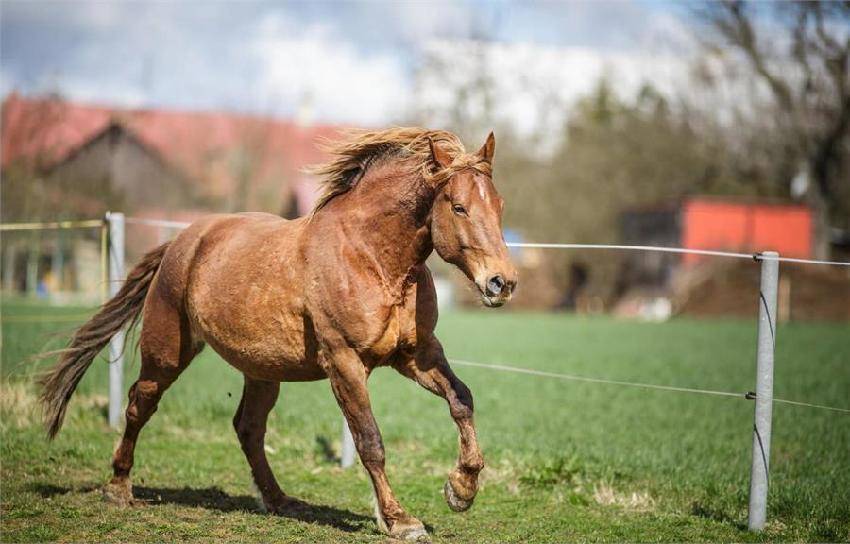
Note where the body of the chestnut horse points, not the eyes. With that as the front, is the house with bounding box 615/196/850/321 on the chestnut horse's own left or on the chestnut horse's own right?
on the chestnut horse's own left

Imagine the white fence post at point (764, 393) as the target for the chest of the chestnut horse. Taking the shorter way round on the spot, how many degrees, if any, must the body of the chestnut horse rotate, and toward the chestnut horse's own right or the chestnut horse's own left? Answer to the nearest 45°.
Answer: approximately 45° to the chestnut horse's own left

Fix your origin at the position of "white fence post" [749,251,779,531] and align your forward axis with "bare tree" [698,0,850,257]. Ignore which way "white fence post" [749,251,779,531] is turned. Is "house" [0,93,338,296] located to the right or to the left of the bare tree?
left

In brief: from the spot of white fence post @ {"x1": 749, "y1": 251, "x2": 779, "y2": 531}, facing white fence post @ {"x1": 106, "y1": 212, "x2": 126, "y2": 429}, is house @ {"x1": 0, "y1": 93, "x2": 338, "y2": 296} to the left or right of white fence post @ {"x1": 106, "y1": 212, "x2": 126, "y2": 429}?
right

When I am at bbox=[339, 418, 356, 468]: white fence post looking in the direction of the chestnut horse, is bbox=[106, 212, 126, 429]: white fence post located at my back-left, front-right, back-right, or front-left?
back-right

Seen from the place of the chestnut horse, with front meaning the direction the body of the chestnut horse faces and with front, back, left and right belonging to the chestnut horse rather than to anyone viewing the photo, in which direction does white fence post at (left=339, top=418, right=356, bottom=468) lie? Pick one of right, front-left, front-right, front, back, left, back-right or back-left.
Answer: back-left

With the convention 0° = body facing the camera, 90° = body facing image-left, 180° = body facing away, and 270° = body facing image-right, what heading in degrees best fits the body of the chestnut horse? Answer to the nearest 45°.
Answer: approximately 315°

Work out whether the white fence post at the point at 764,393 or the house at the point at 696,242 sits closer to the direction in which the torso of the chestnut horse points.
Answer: the white fence post

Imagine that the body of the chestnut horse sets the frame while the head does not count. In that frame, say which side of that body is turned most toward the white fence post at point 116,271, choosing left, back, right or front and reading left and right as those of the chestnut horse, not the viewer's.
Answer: back
